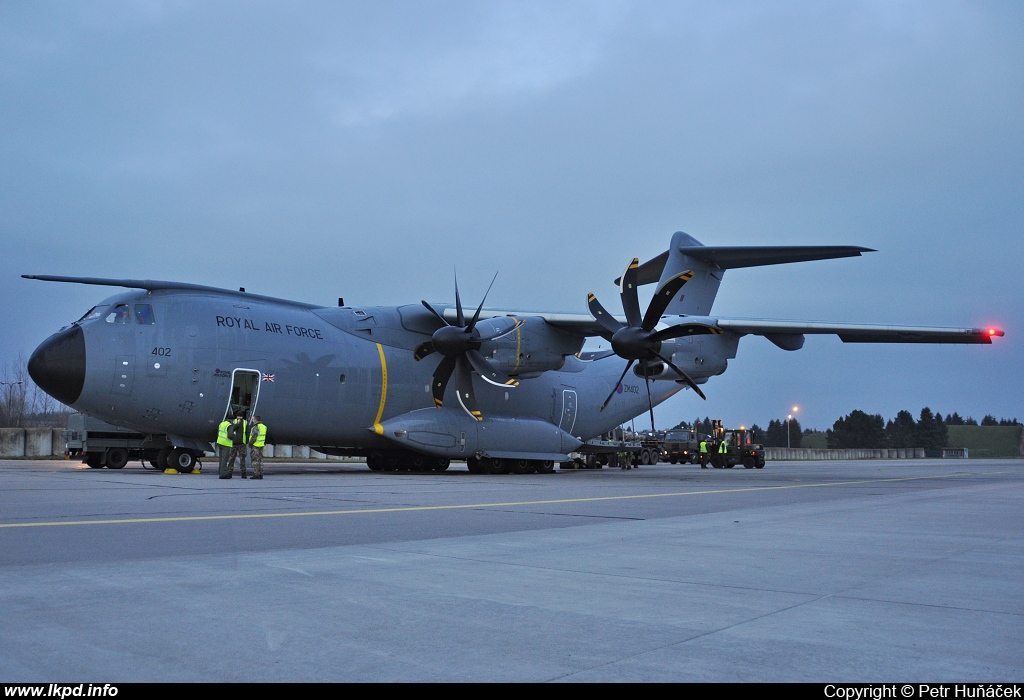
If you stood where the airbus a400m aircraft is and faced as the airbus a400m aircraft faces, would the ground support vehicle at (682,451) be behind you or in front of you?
behind

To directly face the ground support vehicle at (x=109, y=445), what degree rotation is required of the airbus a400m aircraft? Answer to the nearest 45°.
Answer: approximately 45° to its right

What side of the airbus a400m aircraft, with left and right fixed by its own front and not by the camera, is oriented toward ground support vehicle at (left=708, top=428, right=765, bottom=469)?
back

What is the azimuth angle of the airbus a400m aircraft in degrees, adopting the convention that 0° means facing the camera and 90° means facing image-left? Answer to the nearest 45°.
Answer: approximately 45°

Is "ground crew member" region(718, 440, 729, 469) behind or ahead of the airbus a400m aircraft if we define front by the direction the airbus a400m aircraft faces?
behind

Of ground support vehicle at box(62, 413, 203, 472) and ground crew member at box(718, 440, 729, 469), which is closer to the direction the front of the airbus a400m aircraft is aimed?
the ground support vehicle
